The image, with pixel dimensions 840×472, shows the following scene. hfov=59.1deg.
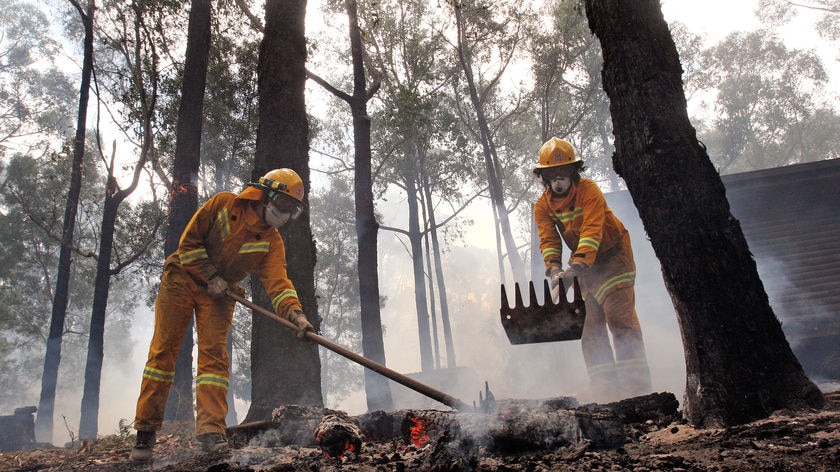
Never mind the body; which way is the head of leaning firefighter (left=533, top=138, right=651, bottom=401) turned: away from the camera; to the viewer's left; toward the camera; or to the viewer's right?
toward the camera

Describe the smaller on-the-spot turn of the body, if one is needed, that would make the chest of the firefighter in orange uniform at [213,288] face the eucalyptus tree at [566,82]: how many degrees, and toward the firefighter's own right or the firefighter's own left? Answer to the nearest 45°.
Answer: approximately 90° to the firefighter's own left

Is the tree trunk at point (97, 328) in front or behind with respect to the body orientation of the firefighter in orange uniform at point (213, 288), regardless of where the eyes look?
behind

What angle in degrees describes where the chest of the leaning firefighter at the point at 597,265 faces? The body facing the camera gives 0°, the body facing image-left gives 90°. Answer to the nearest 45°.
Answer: approximately 45°

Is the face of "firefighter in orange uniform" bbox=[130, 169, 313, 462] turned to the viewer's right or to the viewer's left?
to the viewer's right

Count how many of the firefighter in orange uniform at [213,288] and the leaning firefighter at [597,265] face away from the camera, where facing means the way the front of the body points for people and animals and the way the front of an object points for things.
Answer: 0

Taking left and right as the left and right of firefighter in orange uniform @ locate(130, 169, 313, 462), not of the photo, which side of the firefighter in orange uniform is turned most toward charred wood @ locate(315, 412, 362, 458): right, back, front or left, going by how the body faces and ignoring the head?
front

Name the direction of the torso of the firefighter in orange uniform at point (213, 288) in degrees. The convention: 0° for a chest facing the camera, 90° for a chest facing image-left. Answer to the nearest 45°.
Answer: approximately 315°

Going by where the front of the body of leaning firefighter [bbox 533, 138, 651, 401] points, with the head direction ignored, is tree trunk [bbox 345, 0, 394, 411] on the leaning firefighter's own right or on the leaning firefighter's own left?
on the leaning firefighter's own right

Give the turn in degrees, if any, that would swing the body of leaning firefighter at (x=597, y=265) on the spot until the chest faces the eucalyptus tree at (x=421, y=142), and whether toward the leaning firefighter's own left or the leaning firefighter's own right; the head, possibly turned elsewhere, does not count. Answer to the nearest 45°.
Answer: approximately 135° to the leaning firefighter's own right

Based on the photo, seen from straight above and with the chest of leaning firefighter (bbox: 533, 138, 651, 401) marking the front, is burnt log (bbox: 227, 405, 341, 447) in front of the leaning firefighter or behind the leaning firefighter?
in front
